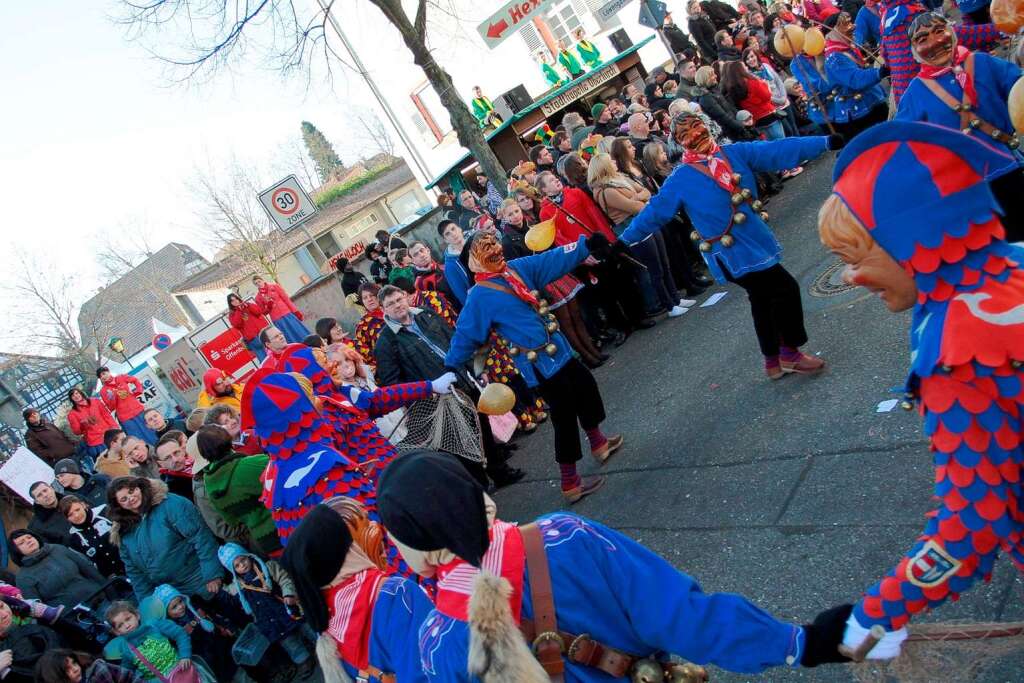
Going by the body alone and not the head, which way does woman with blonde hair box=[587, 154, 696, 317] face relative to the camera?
to the viewer's right

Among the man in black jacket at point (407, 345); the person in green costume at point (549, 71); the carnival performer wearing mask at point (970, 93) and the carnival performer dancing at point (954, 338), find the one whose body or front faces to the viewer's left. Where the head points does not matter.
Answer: the carnival performer dancing at point (954, 338)

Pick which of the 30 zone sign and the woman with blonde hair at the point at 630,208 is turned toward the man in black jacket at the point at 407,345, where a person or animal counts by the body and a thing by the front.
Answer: the 30 zone sign

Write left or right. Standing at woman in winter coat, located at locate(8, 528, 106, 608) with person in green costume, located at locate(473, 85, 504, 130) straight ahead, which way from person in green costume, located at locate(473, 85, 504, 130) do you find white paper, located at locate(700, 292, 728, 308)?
right

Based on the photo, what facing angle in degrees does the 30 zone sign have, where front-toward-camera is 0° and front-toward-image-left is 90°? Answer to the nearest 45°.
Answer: approximately 0°

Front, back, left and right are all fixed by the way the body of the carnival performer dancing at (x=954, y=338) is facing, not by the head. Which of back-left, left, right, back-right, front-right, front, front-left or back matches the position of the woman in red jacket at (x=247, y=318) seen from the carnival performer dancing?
front-right

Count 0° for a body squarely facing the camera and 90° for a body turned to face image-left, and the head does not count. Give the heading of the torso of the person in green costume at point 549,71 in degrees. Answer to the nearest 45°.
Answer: approximately 0°
